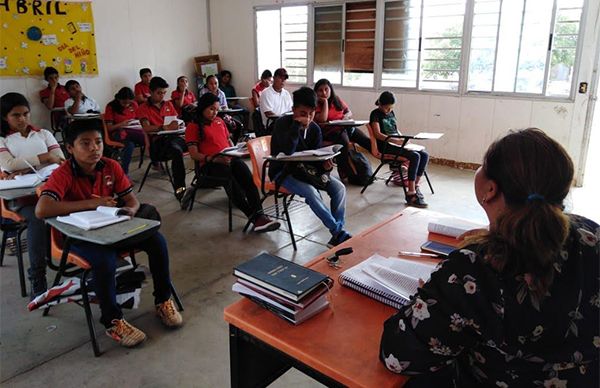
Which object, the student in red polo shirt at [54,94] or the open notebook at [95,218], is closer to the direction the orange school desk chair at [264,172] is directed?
the open notebook

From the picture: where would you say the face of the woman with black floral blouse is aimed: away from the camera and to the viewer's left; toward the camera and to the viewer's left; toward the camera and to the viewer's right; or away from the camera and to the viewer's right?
away from the camera and to the viewer's left

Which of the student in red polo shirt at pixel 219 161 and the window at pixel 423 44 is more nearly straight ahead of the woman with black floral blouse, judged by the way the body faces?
the student in red polo shirt

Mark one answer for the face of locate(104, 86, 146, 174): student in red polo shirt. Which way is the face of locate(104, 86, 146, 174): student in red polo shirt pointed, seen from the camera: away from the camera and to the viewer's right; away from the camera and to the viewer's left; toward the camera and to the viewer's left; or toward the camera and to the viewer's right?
toward the camera and to the viewer's right

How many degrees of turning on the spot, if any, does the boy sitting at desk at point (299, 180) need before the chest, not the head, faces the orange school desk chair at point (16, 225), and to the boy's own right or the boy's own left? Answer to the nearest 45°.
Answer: approximately 90° to the boy's own right

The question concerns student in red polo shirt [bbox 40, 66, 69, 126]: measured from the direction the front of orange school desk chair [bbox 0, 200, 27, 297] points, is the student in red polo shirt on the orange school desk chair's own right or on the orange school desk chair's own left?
on the orange school desk chair's own left

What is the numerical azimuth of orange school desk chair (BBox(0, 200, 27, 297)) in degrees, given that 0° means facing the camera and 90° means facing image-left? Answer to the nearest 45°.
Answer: approximately 315°
